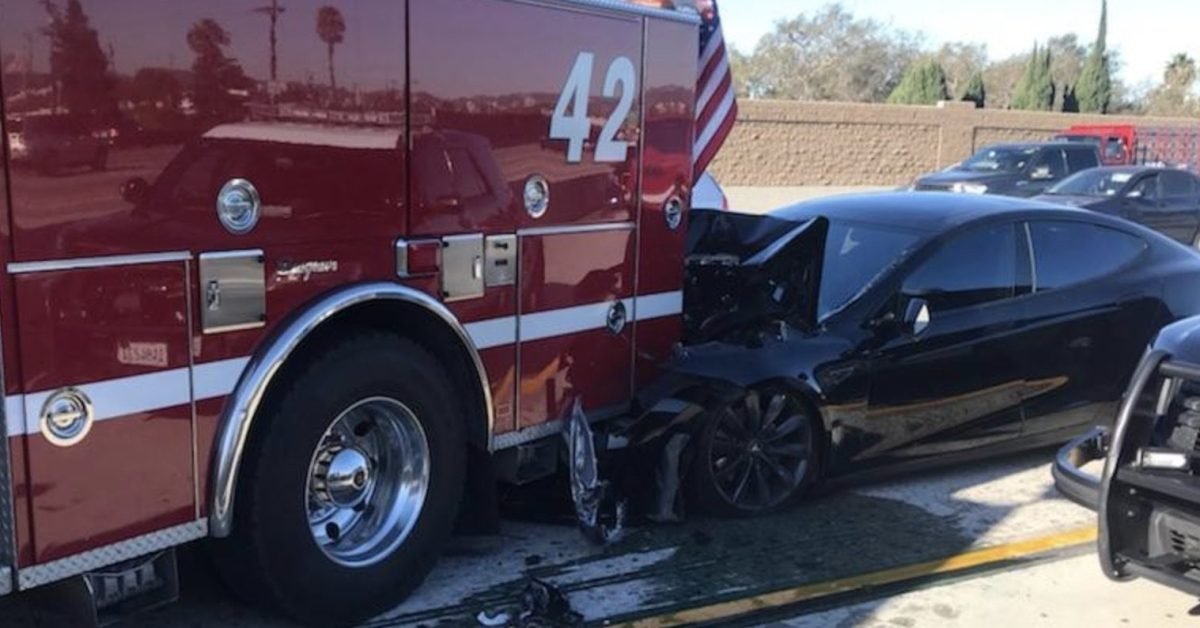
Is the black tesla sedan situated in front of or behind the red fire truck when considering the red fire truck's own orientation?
behind

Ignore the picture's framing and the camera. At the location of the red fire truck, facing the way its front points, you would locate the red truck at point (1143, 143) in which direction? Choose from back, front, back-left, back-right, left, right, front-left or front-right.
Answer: back

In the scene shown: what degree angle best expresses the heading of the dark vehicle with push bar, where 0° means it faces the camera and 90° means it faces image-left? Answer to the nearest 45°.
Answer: approximately 45°

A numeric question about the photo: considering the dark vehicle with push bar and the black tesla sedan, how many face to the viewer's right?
0

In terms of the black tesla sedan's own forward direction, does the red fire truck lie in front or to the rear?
in front

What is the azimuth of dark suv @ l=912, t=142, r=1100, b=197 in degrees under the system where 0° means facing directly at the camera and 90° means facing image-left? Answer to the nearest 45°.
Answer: approximately 45°

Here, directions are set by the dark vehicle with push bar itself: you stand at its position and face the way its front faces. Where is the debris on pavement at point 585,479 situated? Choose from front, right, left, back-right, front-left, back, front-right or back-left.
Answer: front-right

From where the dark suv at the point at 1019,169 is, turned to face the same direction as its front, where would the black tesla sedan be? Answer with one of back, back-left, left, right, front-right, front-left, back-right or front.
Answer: front-left

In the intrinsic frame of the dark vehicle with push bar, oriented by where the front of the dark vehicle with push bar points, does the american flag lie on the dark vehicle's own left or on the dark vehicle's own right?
on the dark vehicle's own right

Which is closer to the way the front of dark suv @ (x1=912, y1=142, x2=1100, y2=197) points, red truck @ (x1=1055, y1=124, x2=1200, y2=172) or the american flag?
the american flag

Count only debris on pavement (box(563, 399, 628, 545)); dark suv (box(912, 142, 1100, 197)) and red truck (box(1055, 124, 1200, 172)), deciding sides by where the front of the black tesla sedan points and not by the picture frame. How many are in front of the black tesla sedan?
1

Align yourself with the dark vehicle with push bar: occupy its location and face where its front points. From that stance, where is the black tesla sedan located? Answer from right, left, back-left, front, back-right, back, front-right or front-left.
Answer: right

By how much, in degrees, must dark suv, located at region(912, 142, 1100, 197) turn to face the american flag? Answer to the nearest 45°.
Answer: approximately 45° to its left
